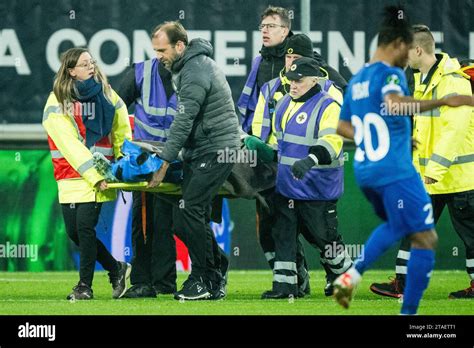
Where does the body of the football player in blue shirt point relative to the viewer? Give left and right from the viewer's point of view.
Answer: facing away from the viewer and to the right of the viewer

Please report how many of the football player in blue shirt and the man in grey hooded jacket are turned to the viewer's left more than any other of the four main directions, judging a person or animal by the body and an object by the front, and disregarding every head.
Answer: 1

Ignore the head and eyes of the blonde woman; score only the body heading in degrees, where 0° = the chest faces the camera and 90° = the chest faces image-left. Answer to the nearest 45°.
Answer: approximately 315°

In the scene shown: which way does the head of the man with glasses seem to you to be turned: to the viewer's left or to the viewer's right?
to the viewer's left

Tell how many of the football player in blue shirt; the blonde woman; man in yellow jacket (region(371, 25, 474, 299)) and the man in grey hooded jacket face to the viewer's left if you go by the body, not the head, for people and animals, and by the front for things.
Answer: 2

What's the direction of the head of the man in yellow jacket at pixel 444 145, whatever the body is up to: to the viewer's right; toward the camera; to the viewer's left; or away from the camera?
to the viewer's left

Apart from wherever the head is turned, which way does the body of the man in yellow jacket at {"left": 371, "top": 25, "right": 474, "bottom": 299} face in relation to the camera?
to the viewer's left

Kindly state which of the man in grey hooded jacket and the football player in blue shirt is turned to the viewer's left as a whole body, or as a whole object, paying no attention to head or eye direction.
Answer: the man in grey hooded jacket

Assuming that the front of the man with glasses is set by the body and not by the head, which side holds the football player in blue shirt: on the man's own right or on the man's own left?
on the man's own left

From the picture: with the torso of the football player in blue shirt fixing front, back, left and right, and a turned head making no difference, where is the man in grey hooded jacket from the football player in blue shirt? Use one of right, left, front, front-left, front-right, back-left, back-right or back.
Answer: left

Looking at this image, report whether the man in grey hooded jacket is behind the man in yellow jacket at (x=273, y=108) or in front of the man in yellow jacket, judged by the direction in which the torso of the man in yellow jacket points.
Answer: in front

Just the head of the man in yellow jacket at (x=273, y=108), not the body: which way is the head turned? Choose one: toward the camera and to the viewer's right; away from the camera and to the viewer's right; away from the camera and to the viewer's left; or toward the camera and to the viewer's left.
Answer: toward the camera and to the viewer's left

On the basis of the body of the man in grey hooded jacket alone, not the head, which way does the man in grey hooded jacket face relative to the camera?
to the viewer's left
